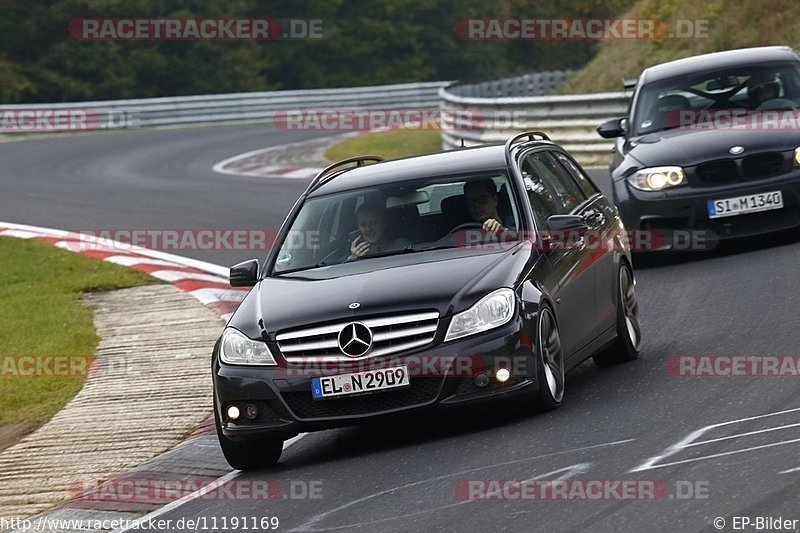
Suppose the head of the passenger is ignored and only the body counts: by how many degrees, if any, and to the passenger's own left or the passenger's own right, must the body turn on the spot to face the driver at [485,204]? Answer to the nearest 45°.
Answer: approximately 135° to the passenger's own left

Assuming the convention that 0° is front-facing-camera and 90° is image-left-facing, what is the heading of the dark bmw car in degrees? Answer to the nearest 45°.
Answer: approximately 0°

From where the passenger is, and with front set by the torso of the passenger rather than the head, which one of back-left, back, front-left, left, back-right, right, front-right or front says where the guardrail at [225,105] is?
back-right

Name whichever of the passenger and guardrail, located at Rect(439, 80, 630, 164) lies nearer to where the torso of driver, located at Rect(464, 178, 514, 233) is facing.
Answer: the passenger

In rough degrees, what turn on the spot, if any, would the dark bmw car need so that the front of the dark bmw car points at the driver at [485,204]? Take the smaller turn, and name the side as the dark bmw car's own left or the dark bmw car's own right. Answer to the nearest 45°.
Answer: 0° — it already faces them

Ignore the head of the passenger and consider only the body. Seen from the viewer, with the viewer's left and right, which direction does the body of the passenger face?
facing the viewer and to the left of the viewer

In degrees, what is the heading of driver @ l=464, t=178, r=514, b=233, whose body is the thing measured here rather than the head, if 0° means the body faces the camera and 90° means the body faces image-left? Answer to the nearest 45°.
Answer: approximately 45°

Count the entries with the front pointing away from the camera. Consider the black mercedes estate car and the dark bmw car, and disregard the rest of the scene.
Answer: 0

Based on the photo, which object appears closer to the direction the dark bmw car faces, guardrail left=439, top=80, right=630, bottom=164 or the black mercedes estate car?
the black mercedes estate car

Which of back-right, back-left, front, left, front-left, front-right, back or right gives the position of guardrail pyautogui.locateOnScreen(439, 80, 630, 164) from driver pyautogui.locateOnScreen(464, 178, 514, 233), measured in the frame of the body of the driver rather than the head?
back-right

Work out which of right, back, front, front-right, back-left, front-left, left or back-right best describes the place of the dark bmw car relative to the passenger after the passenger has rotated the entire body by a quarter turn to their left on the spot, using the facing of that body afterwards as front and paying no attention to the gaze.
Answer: left

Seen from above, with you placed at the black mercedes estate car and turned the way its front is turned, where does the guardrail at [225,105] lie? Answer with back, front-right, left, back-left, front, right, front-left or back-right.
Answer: back-right

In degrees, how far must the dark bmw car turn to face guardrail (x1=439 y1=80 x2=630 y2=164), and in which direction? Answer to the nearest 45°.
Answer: approximately 180°

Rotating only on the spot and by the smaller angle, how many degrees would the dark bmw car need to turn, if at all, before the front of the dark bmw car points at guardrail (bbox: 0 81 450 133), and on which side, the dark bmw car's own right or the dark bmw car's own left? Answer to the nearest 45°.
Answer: approximately 135° to the dark bmw car's own right

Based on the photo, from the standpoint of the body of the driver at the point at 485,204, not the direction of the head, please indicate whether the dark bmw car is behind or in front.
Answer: behind
